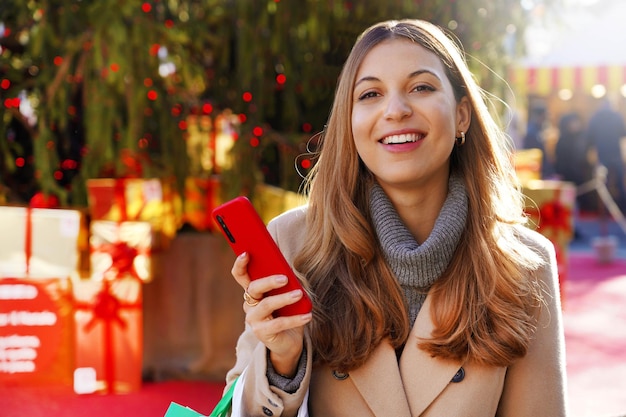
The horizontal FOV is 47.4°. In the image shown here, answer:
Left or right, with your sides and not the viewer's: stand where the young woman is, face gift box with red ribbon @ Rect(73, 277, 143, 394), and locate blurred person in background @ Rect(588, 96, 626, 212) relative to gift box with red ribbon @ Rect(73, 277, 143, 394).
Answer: right

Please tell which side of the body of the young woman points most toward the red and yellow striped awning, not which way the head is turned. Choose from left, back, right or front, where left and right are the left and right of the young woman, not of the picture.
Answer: back

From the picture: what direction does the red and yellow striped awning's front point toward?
toward the camera

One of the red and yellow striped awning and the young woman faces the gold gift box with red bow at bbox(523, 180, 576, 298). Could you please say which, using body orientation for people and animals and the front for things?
the red and yellow striped awning

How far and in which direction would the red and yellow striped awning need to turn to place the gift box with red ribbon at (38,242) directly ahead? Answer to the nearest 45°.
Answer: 0° — it already faces it

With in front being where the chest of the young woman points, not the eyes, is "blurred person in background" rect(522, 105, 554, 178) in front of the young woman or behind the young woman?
behind

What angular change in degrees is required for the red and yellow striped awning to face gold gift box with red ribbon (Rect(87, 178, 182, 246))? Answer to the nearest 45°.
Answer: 0° — it already faces it

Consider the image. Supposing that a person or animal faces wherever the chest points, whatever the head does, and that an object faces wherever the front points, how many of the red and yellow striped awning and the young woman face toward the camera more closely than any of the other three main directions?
2

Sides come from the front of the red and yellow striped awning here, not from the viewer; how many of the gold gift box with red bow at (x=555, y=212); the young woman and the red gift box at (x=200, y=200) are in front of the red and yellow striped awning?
3

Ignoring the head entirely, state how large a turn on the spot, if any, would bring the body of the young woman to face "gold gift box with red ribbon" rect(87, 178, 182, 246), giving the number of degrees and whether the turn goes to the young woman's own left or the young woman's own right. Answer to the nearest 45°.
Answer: approximately 135° to the young woman's own right

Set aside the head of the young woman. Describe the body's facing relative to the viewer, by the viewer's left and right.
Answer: facing the viewer

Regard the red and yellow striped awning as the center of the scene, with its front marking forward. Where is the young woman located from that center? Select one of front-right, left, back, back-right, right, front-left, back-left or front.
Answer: front

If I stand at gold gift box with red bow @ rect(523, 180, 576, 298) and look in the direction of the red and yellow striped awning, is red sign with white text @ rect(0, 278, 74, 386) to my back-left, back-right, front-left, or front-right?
back-left
